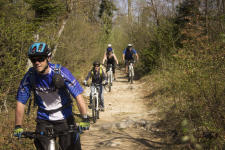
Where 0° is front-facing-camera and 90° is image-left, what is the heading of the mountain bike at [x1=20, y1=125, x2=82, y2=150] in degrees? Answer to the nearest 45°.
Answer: approximately 0°

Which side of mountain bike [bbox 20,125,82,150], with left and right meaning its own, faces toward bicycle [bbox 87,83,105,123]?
back
